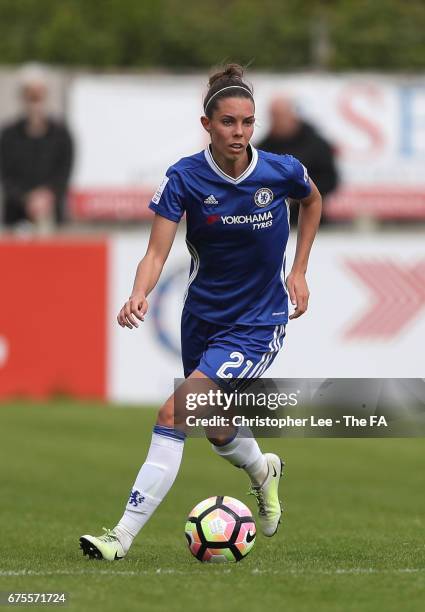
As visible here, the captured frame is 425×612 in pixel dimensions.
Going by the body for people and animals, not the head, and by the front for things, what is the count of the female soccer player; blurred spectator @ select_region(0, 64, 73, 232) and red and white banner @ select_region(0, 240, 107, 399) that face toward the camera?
3

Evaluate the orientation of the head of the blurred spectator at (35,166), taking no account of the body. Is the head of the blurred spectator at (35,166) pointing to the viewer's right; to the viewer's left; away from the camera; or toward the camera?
toward the camera

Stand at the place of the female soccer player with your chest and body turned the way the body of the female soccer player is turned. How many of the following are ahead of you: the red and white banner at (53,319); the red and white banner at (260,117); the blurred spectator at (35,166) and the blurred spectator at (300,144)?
0

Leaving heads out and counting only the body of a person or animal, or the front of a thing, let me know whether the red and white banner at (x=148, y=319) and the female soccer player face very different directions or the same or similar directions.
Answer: same or similar directions

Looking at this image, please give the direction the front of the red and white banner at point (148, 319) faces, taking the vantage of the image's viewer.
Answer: facing the viewer

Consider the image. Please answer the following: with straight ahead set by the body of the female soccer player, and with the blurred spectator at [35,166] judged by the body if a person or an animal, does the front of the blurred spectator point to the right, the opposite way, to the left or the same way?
the same way

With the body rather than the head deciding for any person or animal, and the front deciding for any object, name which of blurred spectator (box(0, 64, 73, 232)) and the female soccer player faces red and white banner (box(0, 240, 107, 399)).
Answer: the blurred spectator

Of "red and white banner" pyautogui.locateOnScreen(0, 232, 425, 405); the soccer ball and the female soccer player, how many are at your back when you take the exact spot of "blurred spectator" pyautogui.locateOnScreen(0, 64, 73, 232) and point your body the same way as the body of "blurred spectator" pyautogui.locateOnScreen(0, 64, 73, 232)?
0

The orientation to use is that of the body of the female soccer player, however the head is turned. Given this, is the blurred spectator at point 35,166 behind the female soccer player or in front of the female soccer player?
behind

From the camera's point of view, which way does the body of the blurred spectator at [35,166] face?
toward the camera

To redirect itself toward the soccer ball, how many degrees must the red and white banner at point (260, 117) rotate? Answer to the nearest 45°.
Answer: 0° — it already faces it

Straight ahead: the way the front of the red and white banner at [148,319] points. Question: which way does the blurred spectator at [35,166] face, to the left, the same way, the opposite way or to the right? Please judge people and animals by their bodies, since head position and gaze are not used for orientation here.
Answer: the same way

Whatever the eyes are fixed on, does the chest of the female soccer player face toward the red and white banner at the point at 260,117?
no

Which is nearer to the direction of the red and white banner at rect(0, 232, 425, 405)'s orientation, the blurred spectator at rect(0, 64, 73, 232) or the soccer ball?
the soccer ball

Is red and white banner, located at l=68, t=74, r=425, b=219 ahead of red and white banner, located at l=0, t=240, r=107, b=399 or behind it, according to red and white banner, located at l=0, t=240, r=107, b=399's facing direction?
behind

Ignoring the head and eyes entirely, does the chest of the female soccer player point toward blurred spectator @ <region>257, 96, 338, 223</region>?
no

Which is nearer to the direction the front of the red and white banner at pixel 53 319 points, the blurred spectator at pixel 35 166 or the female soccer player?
the female soccer player

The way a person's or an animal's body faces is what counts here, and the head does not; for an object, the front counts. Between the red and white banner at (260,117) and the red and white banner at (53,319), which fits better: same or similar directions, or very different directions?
same or similar directions

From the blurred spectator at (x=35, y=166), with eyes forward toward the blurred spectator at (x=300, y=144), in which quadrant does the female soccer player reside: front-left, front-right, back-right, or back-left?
front-right
